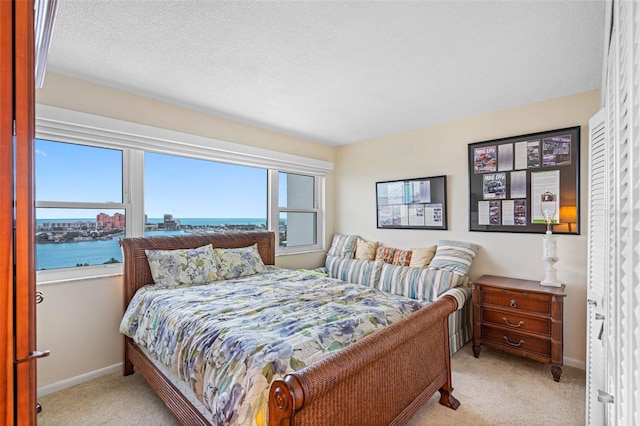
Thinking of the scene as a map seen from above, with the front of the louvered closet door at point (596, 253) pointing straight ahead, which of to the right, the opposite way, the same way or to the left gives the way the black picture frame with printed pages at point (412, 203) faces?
to the left

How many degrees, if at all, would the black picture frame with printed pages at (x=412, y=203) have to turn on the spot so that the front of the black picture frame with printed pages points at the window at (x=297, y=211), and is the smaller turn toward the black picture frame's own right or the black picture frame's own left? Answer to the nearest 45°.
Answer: approximately 45° to the black picture frame's own right

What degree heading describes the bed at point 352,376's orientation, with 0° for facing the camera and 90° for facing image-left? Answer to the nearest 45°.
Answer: approximately 315°

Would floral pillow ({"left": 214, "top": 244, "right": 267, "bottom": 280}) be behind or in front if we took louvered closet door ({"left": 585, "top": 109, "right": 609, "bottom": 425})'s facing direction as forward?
in front

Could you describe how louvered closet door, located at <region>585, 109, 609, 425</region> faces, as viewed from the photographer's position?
facing to the left of the viewer

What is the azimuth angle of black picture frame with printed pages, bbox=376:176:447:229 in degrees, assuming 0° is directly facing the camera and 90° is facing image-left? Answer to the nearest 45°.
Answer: approximately 45°

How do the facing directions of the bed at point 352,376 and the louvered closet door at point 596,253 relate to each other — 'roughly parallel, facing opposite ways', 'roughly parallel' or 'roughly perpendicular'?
roughly parallel, facing opposite ways

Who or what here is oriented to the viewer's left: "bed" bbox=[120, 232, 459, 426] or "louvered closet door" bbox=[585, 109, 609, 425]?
the louvered closet door

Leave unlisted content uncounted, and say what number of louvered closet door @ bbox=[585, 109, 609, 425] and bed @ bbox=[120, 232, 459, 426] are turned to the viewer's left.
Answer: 1

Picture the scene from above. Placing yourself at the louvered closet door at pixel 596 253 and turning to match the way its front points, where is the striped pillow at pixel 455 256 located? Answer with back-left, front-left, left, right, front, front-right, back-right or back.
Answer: front-right

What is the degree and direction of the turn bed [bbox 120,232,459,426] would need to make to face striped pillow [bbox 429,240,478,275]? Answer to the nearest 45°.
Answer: approximately 90° to its left

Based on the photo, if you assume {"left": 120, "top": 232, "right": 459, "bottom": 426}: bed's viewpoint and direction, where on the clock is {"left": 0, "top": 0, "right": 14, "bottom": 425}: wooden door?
The wooden door is roughly at 3 o'clock from the bed.
